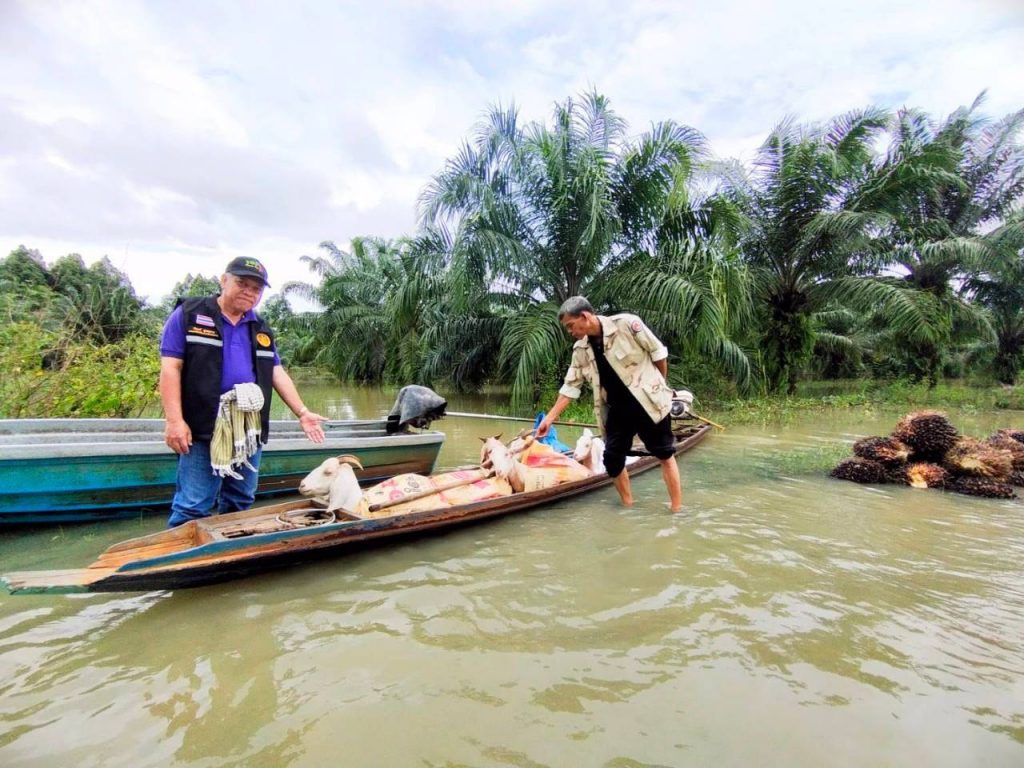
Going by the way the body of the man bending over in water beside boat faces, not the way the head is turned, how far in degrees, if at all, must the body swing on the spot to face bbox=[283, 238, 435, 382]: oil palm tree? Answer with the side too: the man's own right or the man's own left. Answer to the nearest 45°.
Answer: approximately 90° to the man's own right

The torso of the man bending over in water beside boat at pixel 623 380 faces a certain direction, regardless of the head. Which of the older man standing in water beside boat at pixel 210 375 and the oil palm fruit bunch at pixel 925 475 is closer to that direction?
the older man standing in water beside boat

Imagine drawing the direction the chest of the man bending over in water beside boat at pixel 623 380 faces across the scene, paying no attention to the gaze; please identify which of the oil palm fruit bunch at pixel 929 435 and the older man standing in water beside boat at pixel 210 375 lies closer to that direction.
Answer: the older man standing in water beside boat

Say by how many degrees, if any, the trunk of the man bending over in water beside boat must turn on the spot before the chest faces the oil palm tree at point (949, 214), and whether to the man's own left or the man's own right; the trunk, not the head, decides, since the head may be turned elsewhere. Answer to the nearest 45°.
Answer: approximately 180°

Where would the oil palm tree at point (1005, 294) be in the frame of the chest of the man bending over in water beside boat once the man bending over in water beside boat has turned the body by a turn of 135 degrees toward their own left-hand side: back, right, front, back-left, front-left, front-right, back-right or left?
front-left

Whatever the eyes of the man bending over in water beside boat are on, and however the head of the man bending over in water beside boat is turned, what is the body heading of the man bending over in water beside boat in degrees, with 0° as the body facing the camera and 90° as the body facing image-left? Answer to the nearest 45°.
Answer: approximately 45°

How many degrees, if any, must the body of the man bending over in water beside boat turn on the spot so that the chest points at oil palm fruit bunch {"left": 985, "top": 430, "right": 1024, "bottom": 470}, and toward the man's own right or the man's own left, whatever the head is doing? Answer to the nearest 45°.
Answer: approximately 180°

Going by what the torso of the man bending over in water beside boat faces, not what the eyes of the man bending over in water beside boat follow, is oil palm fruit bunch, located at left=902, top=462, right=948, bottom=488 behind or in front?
behind

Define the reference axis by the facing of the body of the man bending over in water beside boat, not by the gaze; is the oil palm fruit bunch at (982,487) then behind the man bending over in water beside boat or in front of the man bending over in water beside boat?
behind

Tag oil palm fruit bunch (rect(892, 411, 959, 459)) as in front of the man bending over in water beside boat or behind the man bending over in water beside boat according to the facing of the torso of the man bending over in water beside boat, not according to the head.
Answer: behind

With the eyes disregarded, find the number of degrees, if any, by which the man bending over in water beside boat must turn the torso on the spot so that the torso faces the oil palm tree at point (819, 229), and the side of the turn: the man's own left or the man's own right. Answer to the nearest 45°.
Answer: approximately 180°

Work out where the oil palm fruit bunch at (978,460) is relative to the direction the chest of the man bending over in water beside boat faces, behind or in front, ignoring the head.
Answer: behind

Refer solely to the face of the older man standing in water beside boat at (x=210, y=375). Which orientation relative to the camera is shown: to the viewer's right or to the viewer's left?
to the viewer's right

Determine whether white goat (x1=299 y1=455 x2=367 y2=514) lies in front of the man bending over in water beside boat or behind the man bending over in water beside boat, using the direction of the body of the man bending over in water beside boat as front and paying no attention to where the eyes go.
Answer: in front

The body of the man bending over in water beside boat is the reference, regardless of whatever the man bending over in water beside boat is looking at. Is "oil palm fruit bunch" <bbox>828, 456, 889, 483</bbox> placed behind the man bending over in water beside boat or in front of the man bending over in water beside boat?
behind
